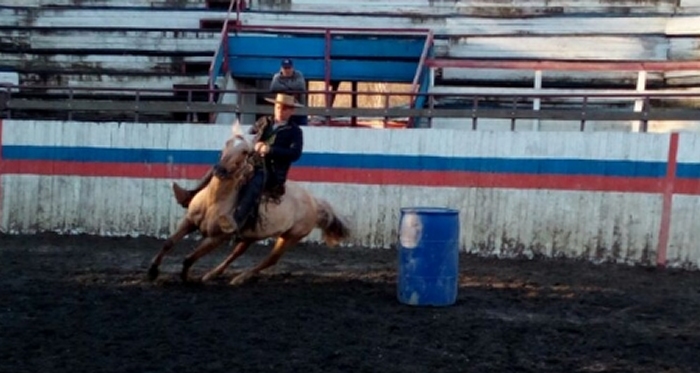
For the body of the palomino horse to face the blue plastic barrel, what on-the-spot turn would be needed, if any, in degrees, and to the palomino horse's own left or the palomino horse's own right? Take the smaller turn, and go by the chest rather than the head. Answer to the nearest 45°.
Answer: approximately 135° to the palomino horse's own left

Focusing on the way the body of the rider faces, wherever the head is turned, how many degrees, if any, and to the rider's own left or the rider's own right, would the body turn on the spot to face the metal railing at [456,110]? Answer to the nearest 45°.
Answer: approximately 180°

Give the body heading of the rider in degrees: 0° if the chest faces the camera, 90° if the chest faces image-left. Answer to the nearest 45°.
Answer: approximately 45°

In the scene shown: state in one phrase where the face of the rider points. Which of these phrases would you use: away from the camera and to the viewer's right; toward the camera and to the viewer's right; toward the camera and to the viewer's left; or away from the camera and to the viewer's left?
toward the camera and to the viewer's left

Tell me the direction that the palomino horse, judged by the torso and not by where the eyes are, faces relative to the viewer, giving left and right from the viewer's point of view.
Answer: facing the viewer and to the left of the viewer

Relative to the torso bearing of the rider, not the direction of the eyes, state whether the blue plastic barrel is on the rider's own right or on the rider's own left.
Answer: on the rider's own left
